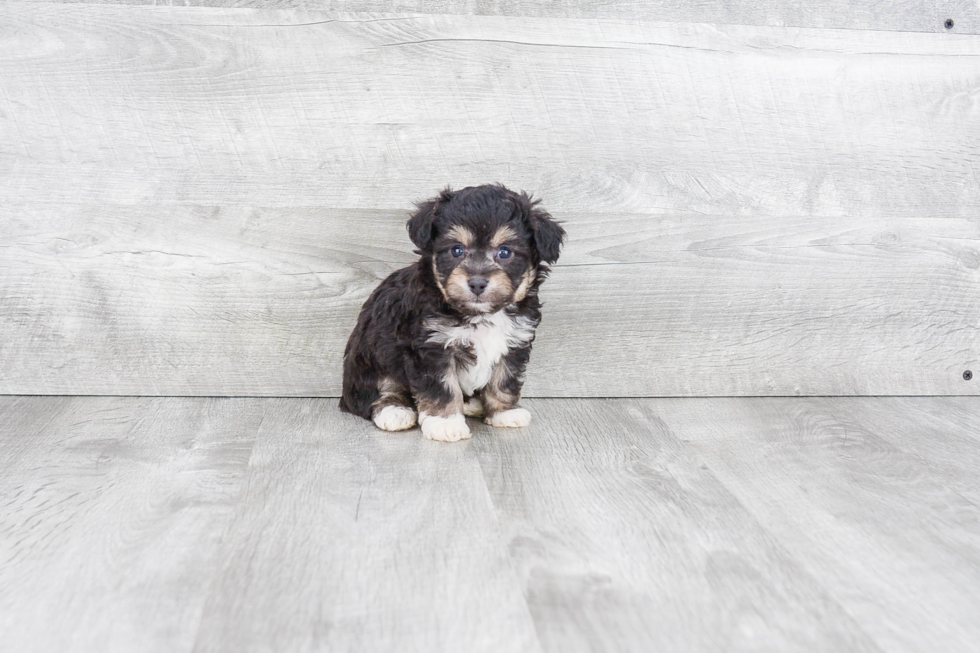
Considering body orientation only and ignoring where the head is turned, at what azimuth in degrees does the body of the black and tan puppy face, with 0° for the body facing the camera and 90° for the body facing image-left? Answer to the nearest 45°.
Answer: approximately 315°
